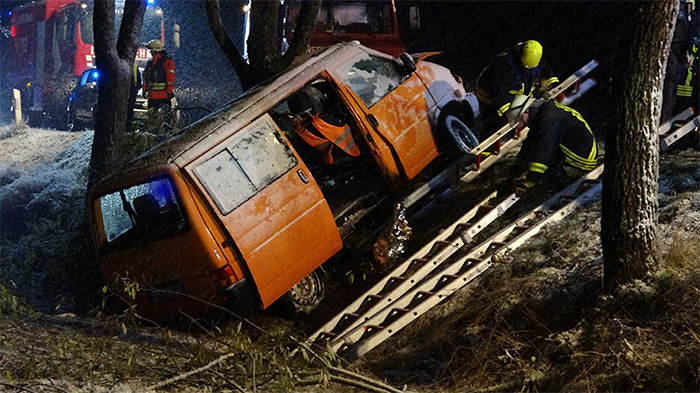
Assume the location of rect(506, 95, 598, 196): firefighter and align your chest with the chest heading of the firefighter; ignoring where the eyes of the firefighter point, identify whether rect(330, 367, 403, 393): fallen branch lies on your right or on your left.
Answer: on your left

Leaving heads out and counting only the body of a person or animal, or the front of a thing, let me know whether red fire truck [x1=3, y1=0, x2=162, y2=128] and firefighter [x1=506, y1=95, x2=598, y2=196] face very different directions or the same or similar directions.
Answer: very different directions

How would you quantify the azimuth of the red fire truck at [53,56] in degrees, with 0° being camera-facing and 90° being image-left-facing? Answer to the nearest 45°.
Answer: approximately 315°

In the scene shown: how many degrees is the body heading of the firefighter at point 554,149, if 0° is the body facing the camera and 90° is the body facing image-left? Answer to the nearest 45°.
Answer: approximately 90°

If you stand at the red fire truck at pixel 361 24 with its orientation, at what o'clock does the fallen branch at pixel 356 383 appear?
The fallen branch is roughly at 12 o'clock from the red fire truck.

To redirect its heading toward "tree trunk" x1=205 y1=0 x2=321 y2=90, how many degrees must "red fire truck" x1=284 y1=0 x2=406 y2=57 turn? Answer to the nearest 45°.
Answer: approximately 45° to its right

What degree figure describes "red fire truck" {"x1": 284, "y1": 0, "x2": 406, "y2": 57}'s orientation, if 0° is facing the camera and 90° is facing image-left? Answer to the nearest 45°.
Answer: approximately 0°

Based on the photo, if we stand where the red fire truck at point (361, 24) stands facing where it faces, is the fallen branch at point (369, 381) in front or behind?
in front

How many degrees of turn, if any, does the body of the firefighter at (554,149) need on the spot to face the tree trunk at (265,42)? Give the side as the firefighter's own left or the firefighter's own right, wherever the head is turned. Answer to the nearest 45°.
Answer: approximately 45° to the firefighter's own right
